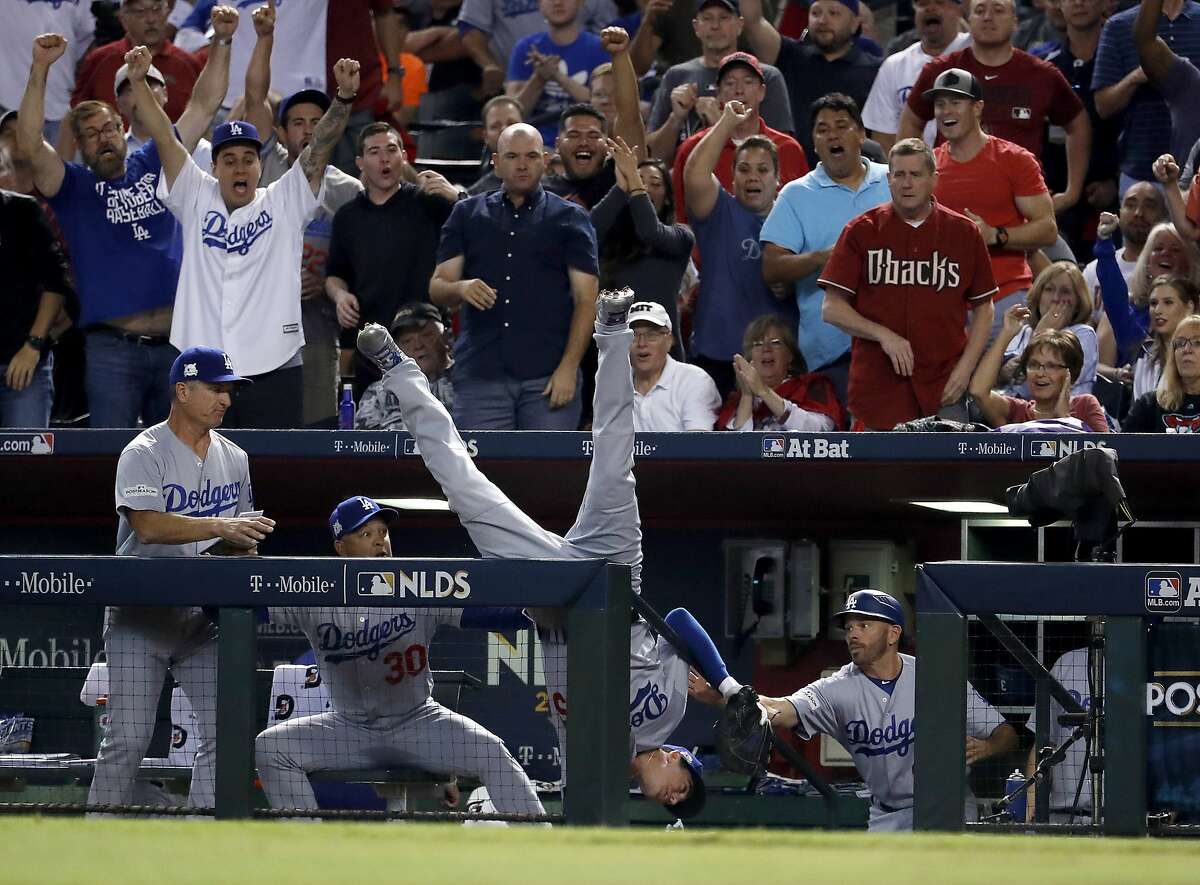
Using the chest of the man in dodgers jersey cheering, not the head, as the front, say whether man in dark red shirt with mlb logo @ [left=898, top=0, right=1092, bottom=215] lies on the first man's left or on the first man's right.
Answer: on the first man's left

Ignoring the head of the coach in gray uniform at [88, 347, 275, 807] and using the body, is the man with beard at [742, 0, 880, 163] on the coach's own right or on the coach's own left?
on the coach's own left

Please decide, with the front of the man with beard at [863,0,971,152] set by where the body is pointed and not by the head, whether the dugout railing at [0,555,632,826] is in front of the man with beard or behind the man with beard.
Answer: in front

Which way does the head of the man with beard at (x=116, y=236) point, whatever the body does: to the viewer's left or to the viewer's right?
to the viewer's right

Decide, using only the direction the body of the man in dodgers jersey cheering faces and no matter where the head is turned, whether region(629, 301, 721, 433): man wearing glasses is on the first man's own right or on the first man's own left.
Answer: on the first man's own left

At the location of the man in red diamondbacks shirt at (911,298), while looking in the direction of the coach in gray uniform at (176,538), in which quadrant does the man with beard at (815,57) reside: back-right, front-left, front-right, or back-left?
back-right

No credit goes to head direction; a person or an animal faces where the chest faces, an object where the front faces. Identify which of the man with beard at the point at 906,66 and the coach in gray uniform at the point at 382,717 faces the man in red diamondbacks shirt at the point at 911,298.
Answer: the man with beard

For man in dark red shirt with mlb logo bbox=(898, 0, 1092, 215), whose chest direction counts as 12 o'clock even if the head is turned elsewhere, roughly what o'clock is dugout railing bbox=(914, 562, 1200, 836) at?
The dugout railing is roughly at 12 o'clock from the man in dark red shirt with mlb logo.
